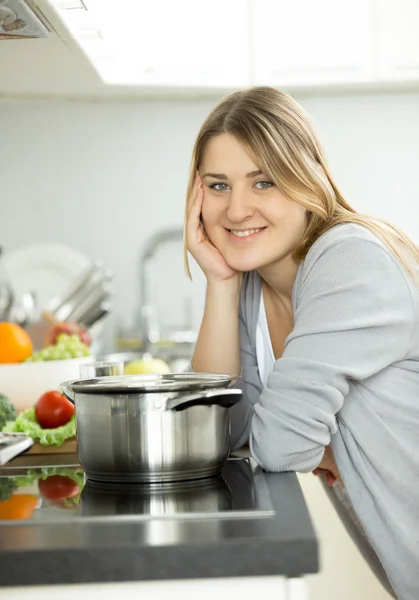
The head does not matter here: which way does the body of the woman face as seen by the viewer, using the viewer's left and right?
facing the viewer and to the left of the viewer

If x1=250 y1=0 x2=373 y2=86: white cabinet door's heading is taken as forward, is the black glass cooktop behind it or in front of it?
in front

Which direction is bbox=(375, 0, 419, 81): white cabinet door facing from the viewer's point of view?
toward the camera

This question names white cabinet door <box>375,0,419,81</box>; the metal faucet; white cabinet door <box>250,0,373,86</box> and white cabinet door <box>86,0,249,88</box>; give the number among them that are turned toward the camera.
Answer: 3

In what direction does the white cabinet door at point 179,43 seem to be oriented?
toward the camera

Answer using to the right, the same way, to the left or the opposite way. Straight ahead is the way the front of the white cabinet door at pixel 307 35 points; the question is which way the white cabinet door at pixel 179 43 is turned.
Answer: the same way

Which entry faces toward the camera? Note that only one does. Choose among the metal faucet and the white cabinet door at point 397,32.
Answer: the white cabinet door

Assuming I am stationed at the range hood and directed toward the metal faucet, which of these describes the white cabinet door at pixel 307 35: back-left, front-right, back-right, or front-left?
front-right
